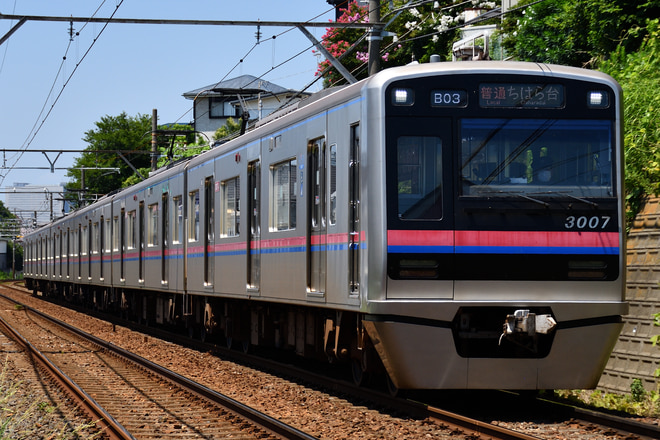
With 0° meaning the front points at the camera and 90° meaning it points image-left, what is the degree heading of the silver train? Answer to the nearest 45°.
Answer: approximately 315°

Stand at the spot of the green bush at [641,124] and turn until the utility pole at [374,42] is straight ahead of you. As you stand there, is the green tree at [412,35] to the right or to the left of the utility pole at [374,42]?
right

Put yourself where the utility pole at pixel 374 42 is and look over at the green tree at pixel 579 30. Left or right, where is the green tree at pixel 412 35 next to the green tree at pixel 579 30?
left

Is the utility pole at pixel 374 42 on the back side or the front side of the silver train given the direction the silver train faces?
on the back side

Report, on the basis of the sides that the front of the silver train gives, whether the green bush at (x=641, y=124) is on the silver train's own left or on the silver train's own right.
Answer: on the silver train's own left

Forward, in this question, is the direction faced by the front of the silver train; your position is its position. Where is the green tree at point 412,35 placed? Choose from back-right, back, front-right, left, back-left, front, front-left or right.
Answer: back-left

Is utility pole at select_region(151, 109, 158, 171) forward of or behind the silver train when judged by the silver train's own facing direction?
behind
